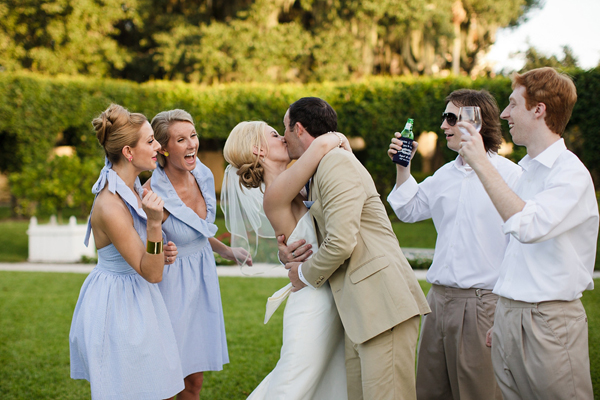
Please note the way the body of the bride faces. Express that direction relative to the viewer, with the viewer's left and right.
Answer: facing to the right of the viewer

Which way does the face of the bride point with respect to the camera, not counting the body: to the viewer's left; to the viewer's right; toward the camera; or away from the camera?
to the viewer's right

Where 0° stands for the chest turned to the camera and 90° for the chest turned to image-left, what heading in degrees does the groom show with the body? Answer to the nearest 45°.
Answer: approximately 90°

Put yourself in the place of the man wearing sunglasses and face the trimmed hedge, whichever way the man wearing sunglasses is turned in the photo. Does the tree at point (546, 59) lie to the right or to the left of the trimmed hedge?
right

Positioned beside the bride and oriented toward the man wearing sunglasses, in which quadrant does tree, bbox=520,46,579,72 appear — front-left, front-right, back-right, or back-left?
front-left

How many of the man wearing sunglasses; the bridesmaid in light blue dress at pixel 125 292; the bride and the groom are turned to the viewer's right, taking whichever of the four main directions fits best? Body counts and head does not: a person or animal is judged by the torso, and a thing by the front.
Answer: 2

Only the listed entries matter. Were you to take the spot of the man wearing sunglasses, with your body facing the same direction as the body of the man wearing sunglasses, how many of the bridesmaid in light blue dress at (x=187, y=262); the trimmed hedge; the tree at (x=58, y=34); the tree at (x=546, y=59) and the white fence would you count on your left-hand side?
0

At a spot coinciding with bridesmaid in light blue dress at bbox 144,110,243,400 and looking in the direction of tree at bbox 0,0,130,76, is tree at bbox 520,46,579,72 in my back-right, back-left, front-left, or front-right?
front-right

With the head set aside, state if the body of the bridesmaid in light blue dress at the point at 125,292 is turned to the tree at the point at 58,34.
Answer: no

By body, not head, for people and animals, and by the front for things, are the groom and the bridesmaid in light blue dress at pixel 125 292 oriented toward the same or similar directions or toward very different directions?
very different directions

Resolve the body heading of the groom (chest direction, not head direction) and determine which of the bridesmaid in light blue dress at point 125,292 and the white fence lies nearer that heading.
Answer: the bridesmaid in light blue dress

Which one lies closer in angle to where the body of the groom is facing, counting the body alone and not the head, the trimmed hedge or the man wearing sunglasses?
the trimmed hedge

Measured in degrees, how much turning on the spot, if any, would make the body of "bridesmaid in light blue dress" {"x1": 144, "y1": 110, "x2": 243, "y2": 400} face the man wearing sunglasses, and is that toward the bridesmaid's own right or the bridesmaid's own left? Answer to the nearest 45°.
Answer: approximately 45° to the bridesmaid's own left

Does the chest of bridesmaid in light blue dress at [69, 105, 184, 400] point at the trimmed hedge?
no

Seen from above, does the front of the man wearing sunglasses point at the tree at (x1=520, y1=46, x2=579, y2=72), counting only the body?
no

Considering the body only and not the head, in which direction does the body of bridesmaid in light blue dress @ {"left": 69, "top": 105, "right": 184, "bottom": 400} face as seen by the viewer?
to the viewer's right

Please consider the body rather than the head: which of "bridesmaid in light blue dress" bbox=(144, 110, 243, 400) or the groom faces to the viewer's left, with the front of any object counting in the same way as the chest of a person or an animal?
the groom

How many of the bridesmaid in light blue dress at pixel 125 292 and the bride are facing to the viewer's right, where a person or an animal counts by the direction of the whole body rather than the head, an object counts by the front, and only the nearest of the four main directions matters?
2
